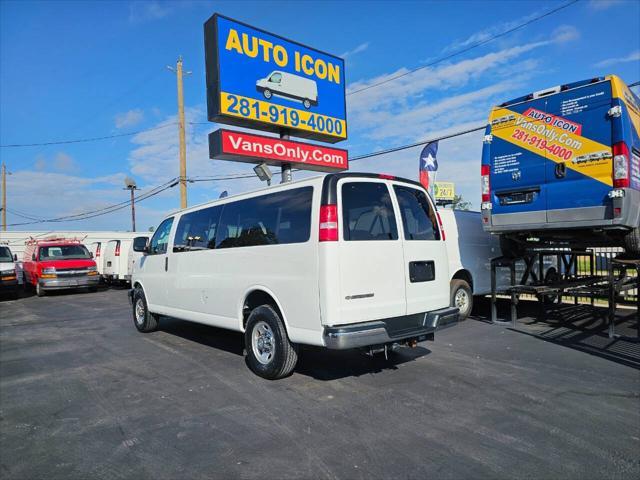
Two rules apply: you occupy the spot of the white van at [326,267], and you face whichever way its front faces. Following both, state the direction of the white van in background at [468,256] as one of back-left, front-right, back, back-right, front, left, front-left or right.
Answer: right

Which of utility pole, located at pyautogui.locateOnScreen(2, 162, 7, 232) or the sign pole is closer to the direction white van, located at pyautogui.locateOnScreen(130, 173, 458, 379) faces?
the utility pole

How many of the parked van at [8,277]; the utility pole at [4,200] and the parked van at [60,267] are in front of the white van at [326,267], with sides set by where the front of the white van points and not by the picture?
3

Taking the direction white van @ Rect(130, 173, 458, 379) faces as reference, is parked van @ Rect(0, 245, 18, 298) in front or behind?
in front

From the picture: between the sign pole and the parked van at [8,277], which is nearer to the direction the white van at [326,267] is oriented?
the parked van

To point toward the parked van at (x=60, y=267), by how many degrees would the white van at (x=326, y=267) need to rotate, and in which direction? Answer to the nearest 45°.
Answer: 0° — it already faces it

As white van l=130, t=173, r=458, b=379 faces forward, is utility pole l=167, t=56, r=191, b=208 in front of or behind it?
in front

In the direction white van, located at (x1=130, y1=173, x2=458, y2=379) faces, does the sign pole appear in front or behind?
in front

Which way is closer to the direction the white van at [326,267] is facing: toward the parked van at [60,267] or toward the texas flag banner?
the parked van

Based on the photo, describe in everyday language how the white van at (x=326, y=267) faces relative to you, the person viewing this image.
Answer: facing away from the viewer and to the left of the viewer
